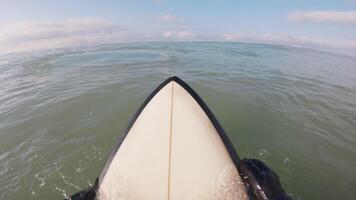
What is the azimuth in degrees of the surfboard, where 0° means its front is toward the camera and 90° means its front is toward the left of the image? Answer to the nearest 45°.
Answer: approximately 180°

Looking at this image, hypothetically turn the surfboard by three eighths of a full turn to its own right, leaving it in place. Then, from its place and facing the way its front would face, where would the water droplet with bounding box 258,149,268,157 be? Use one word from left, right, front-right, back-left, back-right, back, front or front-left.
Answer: left
